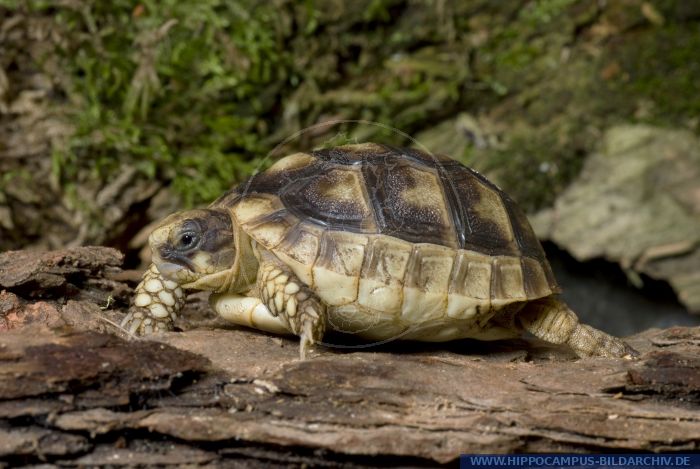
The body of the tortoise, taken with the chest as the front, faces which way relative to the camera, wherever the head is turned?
to the viewer's left

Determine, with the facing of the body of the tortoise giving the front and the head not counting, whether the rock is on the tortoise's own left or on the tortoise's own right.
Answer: on the tortoise's own right
